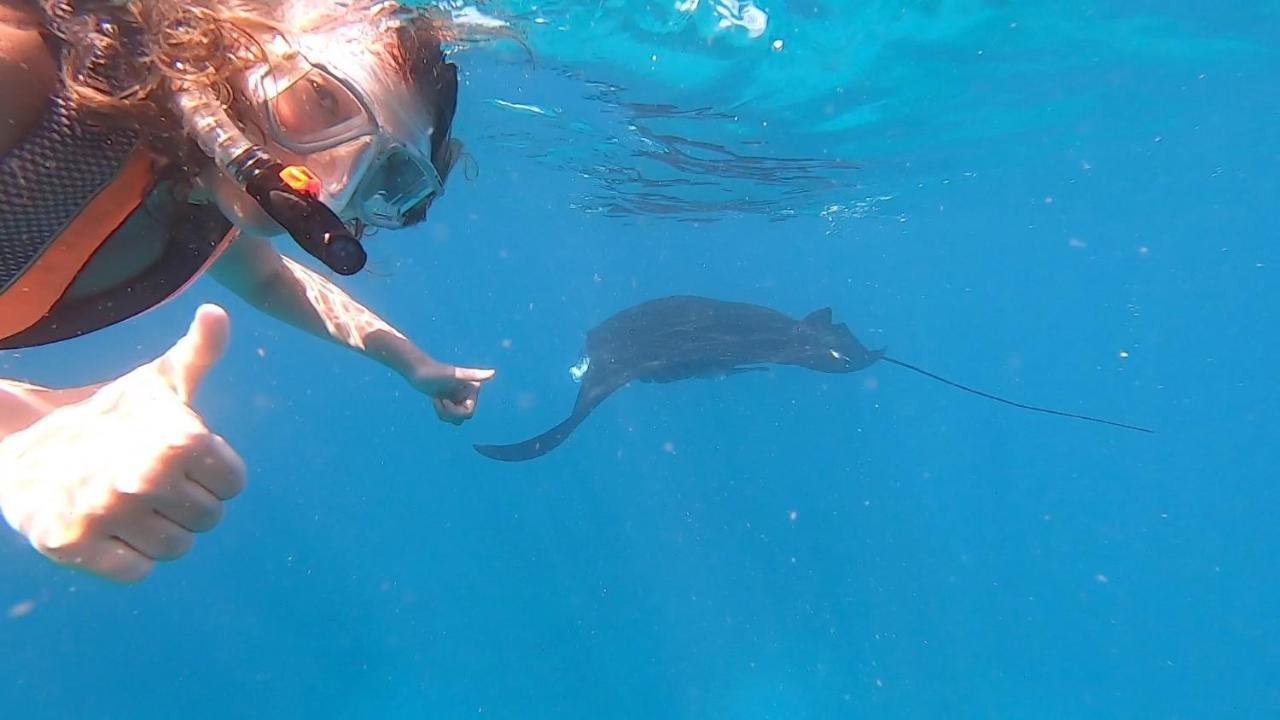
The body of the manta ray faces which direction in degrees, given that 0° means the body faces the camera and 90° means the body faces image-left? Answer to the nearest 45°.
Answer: approximately 90°

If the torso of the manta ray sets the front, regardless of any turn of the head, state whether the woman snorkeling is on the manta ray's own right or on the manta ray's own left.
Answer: on the manta ray's own left
